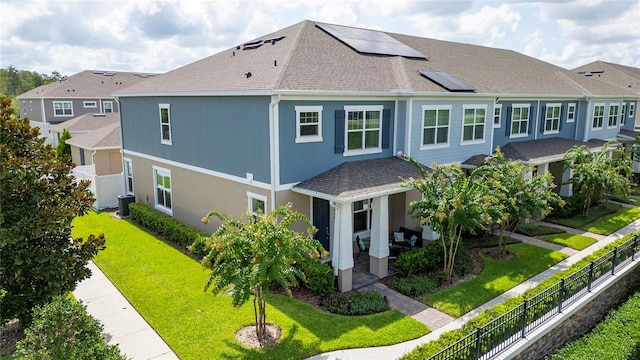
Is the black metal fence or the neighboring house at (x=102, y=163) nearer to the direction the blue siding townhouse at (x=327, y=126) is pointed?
the black metal fence

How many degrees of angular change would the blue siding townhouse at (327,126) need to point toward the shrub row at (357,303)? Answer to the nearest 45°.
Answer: approximately 45° to its right

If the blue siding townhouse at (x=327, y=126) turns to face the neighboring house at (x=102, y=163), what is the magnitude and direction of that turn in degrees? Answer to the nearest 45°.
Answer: approximately 180°

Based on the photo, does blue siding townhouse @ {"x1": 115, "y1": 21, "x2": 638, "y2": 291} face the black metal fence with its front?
yes

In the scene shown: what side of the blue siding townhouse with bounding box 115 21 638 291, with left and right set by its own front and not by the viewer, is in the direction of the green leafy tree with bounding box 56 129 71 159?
back

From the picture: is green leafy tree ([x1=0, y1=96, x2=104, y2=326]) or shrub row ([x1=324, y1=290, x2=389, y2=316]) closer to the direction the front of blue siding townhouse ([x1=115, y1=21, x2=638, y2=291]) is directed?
the shrub row

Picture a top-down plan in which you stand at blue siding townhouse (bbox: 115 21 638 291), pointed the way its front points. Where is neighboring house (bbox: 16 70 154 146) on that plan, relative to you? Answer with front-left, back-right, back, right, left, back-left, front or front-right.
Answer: back

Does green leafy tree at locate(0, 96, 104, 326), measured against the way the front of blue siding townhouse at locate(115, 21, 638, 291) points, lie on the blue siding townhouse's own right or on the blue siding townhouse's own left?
on the blue siding townhouse's own right

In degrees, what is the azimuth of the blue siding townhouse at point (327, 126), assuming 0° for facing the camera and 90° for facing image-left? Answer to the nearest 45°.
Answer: approximately 315°

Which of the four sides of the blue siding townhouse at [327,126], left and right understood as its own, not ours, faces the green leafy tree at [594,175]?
left
